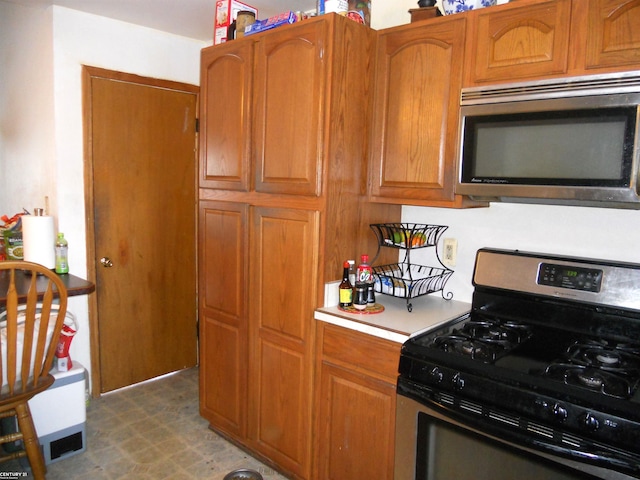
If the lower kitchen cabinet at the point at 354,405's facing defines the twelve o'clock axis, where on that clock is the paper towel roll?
The paper towel roll is roughly at 2 o'clock from the lower kitchen cabinet.

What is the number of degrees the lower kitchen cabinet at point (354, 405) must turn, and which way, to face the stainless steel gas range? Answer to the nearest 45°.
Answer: approximately 135° to its left

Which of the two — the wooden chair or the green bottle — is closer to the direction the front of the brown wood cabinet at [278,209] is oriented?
the wooden chair

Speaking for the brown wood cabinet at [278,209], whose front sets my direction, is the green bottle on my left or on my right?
on my right

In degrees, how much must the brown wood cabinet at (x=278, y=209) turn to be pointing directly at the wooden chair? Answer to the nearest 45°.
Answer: approximately 45° to its right

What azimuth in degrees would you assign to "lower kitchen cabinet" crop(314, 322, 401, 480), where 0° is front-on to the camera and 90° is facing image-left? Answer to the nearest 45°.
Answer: approximately 45°

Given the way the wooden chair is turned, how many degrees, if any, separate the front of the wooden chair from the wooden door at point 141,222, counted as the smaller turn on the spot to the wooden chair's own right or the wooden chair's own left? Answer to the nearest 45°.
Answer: approximately 90° to the wooden chair's own right

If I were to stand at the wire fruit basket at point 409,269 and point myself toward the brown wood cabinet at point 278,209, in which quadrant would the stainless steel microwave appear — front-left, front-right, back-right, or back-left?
back-left

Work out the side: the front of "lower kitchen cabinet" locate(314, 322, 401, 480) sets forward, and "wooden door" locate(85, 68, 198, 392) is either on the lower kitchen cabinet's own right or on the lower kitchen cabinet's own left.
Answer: on the lower kitchen cabinet's own right

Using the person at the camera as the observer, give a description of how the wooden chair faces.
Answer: facing away from the viewer and to the left of the viewer
